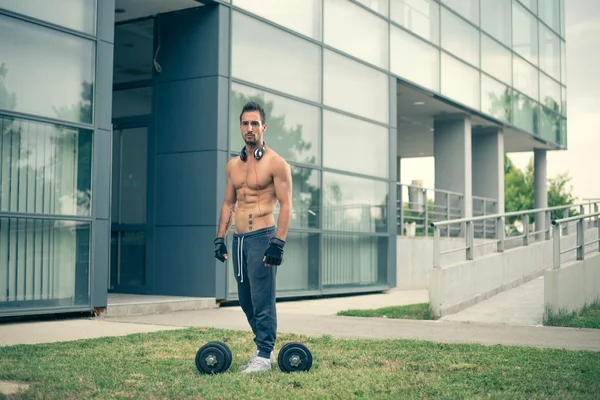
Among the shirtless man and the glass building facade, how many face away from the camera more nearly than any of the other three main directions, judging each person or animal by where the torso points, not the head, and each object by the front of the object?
0

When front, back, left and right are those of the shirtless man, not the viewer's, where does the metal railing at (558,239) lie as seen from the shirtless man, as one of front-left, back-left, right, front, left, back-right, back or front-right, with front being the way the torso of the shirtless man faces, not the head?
back

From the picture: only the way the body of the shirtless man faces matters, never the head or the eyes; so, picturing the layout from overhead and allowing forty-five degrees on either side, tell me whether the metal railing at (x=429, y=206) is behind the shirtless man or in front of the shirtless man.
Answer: behind

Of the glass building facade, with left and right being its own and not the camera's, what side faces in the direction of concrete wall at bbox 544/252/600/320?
front

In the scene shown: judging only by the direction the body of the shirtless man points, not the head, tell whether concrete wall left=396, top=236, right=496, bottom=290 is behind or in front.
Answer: behind

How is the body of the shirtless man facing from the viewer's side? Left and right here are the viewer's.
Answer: facing the viewer and to the left of the viewer

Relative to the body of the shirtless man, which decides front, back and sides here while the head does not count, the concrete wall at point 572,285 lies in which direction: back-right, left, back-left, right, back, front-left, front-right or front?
back

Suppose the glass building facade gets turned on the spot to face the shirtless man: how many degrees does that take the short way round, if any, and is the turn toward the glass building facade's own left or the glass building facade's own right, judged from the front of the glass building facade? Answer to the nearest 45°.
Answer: approximately 45° to the glass building facade's own right

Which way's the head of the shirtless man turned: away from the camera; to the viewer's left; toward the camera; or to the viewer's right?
toward the camera

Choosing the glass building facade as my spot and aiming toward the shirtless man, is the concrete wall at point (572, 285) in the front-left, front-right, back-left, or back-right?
front-left

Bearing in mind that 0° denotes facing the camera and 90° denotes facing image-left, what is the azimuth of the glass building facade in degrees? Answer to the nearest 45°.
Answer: approximately 315°

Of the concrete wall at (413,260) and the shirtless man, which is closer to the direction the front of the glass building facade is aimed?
the shirtless man

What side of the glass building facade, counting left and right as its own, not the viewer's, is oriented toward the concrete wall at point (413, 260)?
left
